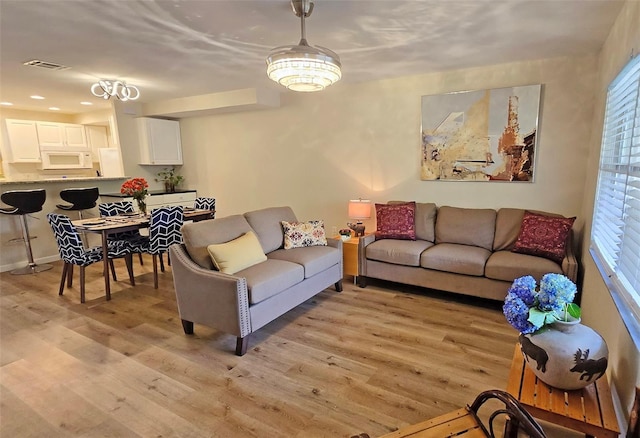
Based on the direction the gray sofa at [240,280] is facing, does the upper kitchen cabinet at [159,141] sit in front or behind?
behind

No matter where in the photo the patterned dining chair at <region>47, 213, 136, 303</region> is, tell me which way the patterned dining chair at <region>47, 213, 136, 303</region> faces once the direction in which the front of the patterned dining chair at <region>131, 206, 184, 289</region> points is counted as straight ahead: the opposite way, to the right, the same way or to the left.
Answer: to the right

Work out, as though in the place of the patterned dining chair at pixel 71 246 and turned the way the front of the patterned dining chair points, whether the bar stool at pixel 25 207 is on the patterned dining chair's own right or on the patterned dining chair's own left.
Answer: on the patterned dining chair's own left

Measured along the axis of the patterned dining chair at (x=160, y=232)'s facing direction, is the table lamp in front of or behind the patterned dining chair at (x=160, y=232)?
behind

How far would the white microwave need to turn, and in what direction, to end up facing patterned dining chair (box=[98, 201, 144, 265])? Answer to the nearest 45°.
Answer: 0° — it already faces it

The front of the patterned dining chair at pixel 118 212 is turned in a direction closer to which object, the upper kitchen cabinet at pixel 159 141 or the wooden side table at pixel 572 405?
the wooden side table

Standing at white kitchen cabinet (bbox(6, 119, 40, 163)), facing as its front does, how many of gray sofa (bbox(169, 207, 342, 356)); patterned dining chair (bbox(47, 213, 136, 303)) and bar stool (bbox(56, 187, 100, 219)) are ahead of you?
3

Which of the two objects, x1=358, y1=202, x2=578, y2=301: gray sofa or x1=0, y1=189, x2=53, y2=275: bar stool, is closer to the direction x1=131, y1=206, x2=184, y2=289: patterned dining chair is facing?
the bar stool

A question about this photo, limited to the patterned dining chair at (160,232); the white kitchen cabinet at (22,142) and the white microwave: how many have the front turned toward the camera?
2

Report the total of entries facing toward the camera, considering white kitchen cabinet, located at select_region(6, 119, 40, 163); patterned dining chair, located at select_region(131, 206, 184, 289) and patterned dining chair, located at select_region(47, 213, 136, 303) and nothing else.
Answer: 1

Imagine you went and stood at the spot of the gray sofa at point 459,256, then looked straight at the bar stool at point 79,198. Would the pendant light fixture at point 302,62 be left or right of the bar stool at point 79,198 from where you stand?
left

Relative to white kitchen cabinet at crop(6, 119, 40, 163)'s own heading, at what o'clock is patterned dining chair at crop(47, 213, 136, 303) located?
The patterned dining chair is roughly at 12 o'clock from the white kitchen cabinet.

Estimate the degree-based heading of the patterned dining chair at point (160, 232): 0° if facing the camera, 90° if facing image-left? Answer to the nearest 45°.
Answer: approximately 135°

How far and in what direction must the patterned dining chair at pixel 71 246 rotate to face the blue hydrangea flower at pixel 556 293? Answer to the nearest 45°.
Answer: approximately 90° to its right

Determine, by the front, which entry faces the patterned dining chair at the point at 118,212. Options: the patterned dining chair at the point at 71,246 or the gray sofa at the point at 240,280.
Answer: the patterned dining chair at the point at 71,246

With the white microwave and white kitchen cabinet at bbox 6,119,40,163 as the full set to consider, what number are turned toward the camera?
2
